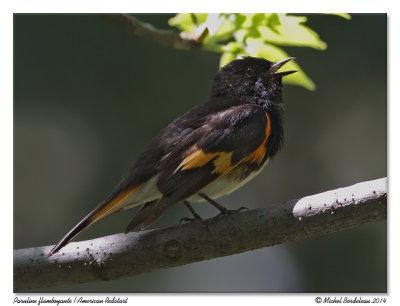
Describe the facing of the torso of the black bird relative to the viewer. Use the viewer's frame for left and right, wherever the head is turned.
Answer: facing to the right of the viewer
